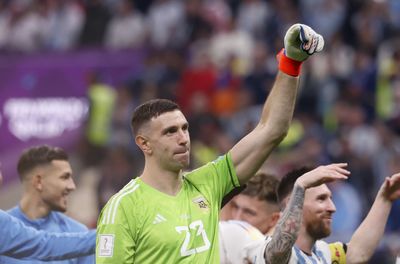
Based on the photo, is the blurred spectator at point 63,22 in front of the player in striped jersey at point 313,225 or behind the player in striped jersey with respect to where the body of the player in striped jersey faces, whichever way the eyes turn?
behind

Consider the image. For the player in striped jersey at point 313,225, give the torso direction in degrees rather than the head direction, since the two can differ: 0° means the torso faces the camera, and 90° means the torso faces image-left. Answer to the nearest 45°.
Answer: approximately 315°

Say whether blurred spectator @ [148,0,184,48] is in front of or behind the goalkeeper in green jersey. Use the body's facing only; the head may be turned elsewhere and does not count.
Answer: behind

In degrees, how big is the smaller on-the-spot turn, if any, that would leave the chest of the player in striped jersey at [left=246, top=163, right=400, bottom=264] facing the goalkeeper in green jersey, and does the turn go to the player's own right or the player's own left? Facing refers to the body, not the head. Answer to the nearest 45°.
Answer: approximately 90° to the player's own right

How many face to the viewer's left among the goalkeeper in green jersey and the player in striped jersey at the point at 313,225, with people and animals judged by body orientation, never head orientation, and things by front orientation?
0
